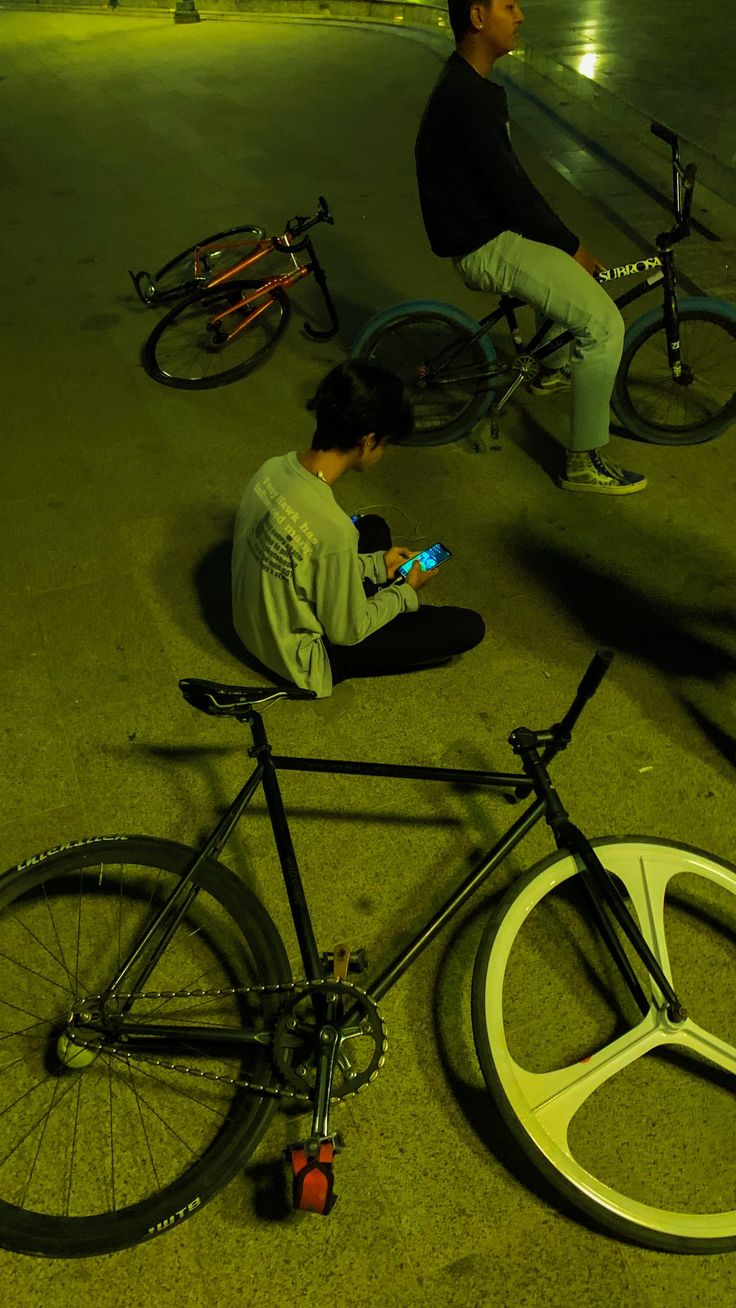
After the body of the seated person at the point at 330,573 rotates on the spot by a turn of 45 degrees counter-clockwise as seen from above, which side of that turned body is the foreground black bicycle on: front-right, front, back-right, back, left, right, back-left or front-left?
back

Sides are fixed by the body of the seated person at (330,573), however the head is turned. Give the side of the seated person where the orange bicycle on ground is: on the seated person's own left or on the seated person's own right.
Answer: on the seated person's own left

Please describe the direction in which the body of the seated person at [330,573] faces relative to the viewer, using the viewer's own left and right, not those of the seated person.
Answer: facing away from the viewer and to the right of the viewer
